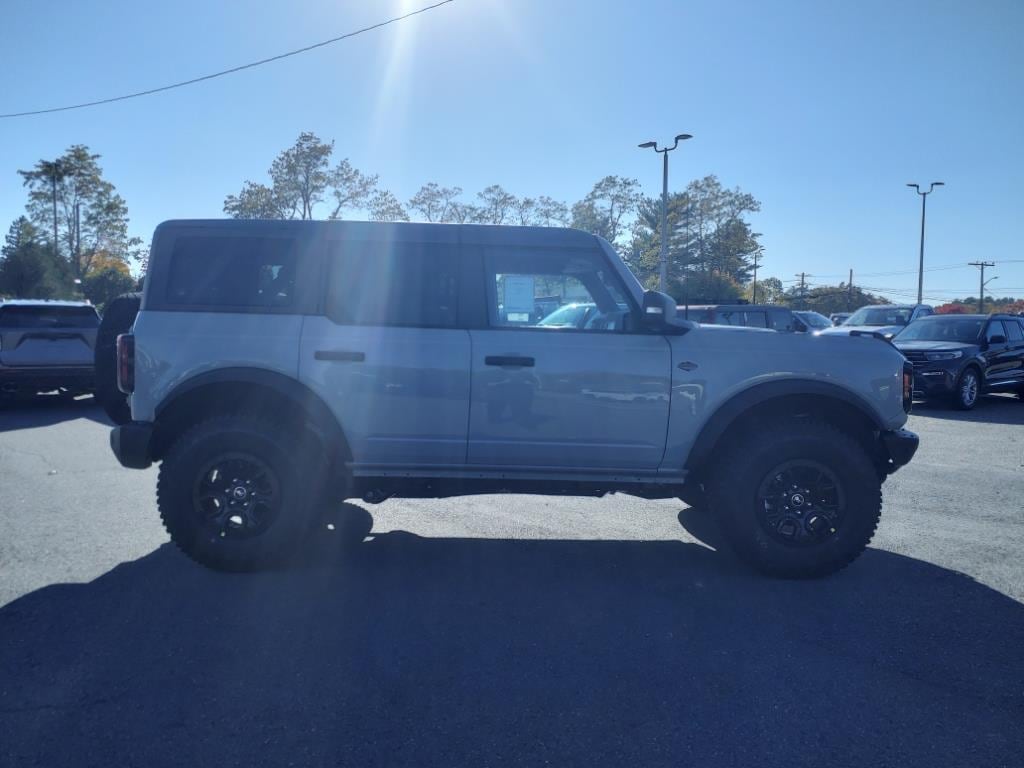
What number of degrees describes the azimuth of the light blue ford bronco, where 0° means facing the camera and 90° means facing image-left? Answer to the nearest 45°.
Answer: approximately 270°

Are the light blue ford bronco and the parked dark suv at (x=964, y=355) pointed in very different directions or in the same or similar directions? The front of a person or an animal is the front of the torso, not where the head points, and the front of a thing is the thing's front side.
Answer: very different directions

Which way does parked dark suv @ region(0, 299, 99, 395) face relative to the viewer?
away from the camera

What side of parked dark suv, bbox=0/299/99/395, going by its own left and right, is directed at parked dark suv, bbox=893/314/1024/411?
right

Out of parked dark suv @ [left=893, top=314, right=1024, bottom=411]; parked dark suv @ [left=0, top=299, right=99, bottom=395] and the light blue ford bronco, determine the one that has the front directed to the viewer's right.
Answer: the light blue ford bronco
